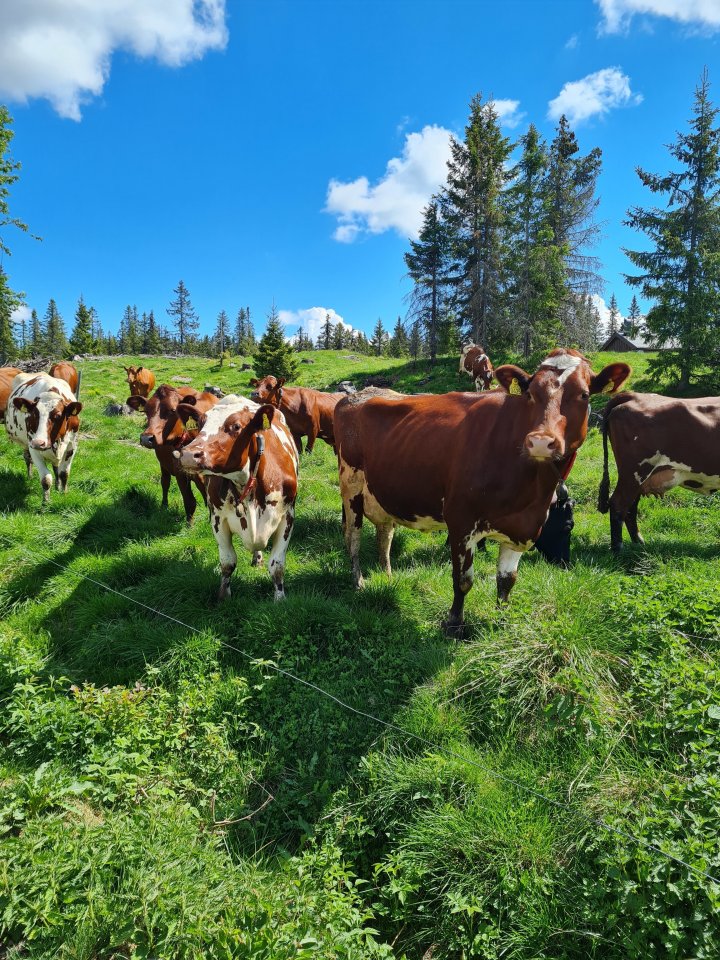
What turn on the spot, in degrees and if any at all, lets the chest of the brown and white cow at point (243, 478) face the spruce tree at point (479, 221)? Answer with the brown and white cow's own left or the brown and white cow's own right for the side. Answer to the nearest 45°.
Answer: approximately 135° to the brown and white cow's own left

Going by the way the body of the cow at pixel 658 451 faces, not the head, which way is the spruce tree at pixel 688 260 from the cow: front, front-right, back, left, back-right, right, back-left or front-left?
left

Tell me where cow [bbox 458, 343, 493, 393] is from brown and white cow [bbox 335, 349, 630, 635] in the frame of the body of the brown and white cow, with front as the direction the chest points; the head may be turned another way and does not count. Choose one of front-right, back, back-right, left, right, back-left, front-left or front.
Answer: back-left

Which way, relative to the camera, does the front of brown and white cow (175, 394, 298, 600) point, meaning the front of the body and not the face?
toward the camera

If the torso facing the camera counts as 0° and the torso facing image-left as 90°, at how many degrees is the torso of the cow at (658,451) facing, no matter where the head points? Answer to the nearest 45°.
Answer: approximately 270°

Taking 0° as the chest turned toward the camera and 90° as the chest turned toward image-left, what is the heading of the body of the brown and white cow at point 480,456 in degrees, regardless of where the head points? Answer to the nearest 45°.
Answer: approximately 315°

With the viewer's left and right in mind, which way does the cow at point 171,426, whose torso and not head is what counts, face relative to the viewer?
facing the viewer and to the left of the viewer

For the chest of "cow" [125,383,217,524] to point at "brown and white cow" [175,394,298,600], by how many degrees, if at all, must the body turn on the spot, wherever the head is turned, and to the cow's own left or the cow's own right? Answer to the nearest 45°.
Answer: approximately 45° to the cow's own left

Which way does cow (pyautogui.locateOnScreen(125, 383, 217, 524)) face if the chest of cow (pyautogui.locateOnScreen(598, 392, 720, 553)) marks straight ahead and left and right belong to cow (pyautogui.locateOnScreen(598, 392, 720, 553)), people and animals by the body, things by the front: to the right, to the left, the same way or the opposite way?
to the right
